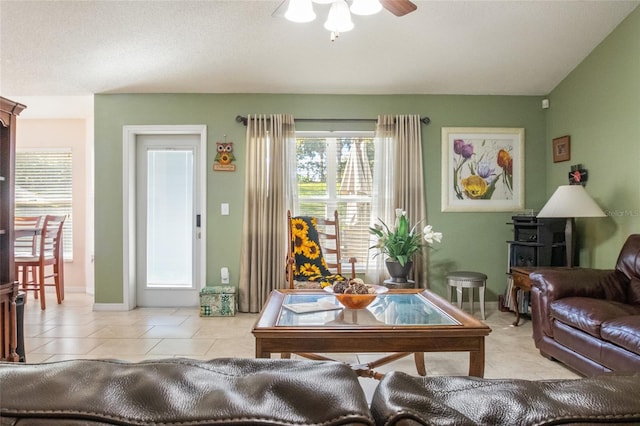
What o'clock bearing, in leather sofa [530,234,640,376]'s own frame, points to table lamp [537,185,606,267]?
The table lamp is roughly at 4 o'clock from the leather sofa.

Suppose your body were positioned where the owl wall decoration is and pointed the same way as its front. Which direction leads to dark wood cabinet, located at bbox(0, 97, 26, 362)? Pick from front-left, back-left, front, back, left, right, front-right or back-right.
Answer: front-right

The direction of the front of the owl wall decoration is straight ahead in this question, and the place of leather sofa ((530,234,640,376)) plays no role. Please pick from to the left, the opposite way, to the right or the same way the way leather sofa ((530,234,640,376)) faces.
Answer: to the right

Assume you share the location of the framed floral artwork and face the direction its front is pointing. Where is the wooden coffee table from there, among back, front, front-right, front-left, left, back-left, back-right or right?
front

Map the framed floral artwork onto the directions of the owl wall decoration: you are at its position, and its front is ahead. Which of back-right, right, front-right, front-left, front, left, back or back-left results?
left

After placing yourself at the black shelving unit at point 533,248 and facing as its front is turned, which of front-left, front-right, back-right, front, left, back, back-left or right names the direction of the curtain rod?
front-right

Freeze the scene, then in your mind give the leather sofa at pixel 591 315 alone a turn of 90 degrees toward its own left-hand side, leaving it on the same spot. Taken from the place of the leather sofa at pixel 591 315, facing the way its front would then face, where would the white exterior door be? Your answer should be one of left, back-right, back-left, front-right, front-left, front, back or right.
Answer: back-right

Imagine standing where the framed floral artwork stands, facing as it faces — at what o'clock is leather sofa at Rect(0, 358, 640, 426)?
The leather sofa is roughly at 12 o'clock from the framed floral artwork.

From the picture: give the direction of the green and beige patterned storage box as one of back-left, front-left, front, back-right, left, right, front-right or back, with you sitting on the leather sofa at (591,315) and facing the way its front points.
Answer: front-right

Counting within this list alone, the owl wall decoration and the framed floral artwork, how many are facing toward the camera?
2

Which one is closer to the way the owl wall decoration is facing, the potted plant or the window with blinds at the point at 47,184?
the potted plant

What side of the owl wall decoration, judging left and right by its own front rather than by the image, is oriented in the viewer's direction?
front

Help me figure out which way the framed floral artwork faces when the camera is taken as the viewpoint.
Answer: facing the viewer

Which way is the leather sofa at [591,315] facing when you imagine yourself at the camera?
facing the viewer and to the left of the viewer

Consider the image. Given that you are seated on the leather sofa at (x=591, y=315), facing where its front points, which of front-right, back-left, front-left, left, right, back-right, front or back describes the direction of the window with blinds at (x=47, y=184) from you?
front-right

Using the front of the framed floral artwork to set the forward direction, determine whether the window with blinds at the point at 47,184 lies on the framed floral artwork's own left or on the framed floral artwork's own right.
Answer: on the framed floral artwork's own right

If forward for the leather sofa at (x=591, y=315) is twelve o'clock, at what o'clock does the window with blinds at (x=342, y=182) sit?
The window with blinds is roughly at 2 o'clock from the leather sofa.

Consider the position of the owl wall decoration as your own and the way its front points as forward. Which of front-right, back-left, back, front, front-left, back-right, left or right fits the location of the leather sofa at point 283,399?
front
